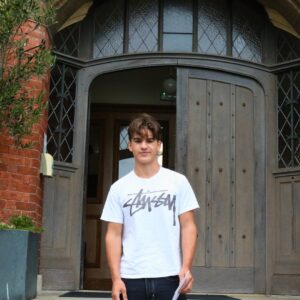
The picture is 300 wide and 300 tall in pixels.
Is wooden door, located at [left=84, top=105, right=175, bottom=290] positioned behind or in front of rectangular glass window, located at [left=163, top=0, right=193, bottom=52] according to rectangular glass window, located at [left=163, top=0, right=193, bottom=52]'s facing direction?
behind

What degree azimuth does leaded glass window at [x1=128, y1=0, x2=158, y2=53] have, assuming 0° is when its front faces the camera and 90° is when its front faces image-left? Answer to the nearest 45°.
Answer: approximately 0°

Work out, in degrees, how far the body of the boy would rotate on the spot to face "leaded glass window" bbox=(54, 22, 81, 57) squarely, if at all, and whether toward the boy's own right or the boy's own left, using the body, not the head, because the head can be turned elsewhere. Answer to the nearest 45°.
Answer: approximately 180°

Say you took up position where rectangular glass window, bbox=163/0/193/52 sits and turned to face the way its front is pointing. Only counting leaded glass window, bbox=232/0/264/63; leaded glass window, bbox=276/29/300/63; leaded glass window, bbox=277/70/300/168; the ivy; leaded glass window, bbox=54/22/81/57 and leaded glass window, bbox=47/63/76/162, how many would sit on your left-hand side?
3

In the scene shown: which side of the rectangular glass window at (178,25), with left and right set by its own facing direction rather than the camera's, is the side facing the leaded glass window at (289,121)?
left

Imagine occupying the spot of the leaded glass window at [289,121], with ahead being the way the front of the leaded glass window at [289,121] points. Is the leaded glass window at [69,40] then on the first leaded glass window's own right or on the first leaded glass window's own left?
on the first leaded glass window's own right
